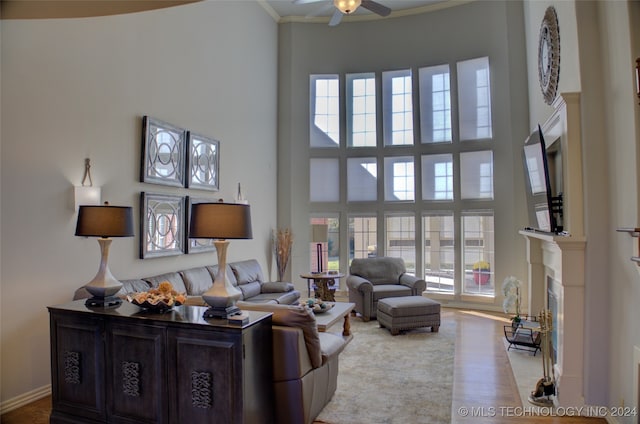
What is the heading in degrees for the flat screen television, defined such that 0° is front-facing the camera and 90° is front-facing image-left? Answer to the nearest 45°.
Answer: approximately 90°

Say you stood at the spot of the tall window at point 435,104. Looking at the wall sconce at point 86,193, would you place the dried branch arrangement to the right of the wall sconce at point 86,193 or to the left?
right

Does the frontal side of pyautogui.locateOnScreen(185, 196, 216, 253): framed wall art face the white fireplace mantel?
yes

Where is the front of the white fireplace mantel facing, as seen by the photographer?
facing to the left of the viewer

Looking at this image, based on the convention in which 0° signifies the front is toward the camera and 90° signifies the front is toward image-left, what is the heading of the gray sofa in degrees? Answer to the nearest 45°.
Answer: approximately 315°

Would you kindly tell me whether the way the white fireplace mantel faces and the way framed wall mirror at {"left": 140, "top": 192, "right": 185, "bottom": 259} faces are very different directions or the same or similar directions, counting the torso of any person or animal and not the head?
very different directions

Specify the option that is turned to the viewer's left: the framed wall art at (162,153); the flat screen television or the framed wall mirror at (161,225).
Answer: the flat screen television

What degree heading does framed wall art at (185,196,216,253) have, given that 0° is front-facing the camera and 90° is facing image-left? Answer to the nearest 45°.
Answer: approximately 315°

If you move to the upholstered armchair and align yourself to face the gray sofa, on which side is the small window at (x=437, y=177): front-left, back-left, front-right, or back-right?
back-right

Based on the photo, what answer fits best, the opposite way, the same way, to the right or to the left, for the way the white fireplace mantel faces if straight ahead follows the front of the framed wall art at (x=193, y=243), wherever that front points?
the opposite way

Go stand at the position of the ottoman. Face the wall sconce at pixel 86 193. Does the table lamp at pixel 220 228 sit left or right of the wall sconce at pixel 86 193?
left

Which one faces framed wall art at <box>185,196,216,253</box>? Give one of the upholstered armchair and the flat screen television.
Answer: the flat screen television

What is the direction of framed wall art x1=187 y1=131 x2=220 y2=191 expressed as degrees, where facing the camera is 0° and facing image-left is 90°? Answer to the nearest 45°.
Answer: approximately 315°

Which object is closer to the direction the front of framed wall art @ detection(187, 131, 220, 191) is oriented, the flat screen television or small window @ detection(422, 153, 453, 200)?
the flat screen television
